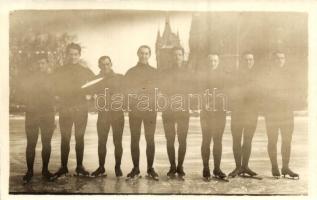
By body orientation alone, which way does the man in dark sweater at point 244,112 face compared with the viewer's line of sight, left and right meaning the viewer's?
facing the viewer
